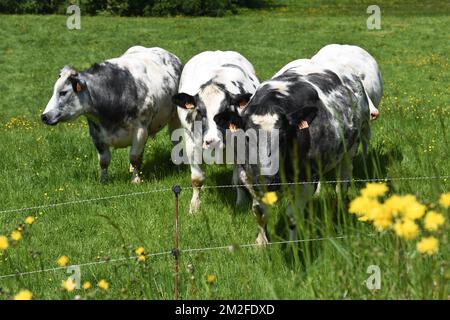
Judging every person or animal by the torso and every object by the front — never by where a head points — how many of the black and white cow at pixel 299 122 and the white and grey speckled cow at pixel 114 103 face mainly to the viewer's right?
0

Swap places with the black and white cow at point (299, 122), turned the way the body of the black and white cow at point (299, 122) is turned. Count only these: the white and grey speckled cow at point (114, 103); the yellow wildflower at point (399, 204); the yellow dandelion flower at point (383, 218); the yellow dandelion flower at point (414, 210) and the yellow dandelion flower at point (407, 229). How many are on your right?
1

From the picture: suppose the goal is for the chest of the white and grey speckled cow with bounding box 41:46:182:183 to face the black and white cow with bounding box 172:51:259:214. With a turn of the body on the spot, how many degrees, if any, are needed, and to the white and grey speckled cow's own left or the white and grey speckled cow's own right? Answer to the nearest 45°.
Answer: approximately 90° to the white and grey speckled cow's own left

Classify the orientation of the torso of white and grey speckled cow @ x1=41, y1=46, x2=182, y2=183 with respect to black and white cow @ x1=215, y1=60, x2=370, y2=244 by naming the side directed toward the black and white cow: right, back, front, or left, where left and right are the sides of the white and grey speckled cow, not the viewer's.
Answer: left

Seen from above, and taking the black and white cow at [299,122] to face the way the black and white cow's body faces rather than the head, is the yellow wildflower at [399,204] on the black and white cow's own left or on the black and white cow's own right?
on the black and white cow's own left

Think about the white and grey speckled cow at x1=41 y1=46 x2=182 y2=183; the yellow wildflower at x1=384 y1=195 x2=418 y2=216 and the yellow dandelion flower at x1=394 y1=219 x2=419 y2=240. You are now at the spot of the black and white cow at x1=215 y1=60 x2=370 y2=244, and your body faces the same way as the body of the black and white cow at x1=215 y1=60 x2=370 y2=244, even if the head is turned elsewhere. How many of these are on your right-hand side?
1

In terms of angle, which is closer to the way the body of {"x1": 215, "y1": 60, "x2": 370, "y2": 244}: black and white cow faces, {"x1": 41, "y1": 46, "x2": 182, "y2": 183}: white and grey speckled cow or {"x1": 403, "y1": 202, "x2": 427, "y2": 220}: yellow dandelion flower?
the yellow dandelion flower

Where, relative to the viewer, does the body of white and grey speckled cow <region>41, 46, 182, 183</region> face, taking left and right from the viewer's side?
facing the viewer and to the left of the viewer

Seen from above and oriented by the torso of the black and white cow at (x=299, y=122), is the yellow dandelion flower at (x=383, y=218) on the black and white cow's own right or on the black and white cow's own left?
on the black and white cow's own left

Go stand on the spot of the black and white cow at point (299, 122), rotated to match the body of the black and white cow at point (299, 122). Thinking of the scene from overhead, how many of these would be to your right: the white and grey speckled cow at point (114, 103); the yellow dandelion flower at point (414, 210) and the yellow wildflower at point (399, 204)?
1

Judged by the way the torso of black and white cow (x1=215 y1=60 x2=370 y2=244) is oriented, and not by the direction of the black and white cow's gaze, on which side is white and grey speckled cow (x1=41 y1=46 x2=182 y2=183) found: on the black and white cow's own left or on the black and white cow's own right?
on the black and white cow's own right

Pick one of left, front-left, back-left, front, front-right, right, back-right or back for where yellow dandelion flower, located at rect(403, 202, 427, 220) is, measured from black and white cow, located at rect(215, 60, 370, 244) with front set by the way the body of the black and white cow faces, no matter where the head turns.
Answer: front-left
